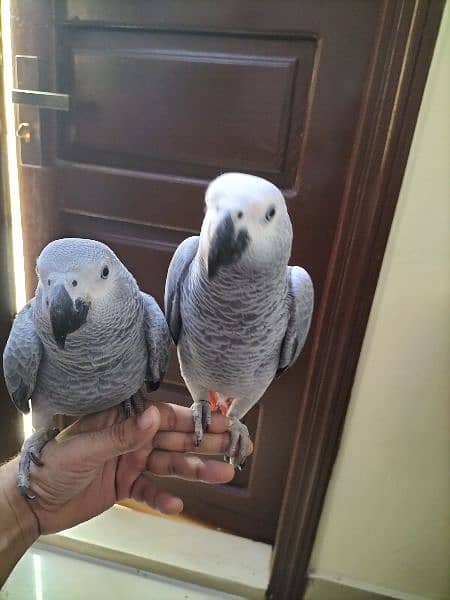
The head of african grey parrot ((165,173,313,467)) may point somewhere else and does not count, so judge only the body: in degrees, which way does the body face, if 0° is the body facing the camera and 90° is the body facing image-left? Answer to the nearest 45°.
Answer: approximately 0°
